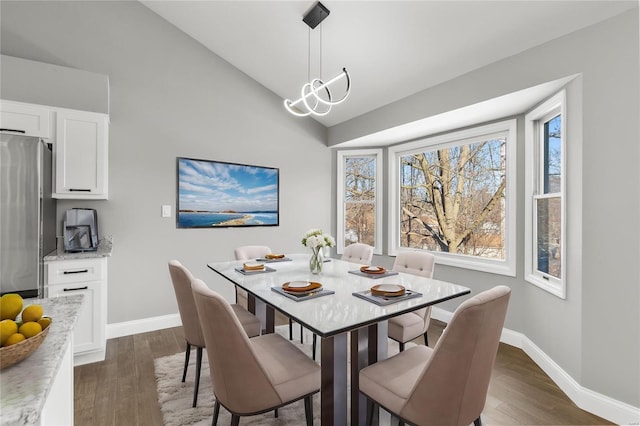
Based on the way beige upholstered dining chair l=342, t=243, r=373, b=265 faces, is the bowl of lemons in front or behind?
in front

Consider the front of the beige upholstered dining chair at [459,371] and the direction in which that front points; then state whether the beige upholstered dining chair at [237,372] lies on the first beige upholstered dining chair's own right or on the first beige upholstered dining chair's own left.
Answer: on the first beige upholstered dining chair's own left

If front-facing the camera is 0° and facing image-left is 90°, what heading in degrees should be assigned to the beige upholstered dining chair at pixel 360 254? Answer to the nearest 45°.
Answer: approximately 45°

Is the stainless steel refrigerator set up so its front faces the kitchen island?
yes

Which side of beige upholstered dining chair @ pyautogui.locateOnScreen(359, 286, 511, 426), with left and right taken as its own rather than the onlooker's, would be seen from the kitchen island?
left

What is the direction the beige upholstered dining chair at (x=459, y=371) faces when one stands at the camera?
facing away from the viewer and to the left of the viewer

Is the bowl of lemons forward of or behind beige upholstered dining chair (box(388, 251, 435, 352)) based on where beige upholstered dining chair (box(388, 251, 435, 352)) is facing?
forward

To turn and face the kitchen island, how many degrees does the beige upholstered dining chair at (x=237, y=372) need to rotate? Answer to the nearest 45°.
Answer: approximately 180°

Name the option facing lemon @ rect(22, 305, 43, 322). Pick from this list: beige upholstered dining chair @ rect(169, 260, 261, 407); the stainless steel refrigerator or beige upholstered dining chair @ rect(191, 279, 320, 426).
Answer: the stainless steel refrigerator

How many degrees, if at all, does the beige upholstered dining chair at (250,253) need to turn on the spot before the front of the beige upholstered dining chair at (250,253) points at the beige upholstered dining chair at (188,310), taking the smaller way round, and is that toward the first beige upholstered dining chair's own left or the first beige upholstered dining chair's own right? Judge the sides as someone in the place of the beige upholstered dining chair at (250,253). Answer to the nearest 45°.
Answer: approximately 45° to the first beige upholstered dining chair's own right

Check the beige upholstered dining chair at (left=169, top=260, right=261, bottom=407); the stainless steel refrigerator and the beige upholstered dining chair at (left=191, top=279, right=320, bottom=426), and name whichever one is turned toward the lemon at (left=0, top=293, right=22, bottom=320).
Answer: the stainless steel refrigerator
